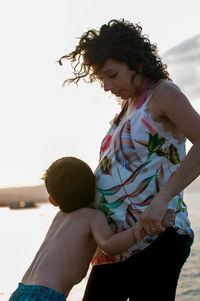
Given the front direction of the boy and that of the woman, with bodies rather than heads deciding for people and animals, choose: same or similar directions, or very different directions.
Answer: very different directions

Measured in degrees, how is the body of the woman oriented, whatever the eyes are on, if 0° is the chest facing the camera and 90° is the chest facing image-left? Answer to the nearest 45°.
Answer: approximately 45°

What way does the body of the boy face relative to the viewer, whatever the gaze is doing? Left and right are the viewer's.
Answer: facing away from the viewer and to the right of the viewer
